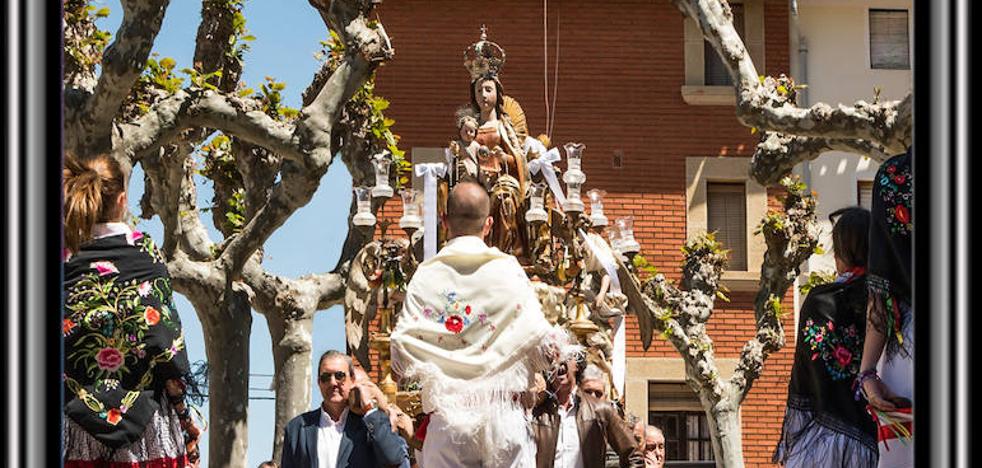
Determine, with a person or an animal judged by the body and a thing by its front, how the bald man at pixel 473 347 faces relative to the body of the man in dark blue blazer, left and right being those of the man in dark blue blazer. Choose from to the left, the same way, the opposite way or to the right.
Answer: the opposite way

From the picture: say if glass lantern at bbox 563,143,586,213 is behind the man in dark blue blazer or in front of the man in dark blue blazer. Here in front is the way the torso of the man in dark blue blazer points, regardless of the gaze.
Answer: behind

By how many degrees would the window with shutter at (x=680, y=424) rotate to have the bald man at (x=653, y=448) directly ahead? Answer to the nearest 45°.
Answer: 0° — it already faces them

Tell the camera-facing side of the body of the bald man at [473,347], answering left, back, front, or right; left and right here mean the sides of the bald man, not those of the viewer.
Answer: back

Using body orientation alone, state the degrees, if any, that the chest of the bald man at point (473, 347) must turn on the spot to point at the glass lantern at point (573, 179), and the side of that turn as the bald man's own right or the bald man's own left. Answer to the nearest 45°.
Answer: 0° — they already face it

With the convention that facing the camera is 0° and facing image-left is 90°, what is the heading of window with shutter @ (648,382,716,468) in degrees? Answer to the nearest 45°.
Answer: approximately 0°

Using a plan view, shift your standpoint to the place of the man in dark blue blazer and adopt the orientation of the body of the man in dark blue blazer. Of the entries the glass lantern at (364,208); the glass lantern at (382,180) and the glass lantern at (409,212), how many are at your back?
3

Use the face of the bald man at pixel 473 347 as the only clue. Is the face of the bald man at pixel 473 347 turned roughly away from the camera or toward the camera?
away from the camera
